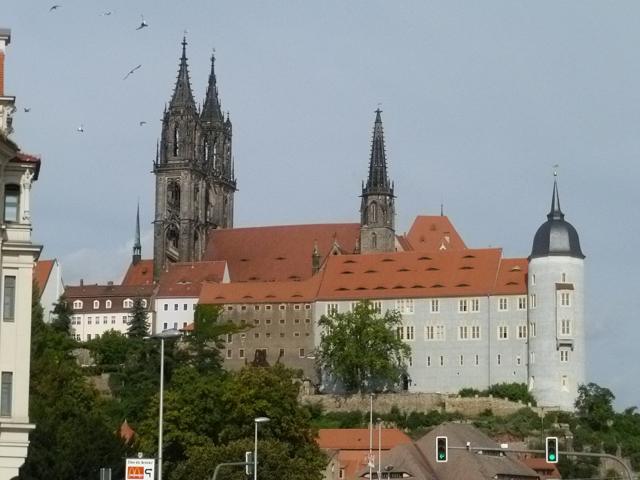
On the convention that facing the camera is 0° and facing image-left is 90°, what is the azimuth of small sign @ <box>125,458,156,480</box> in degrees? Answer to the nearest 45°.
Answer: approximately 0°
